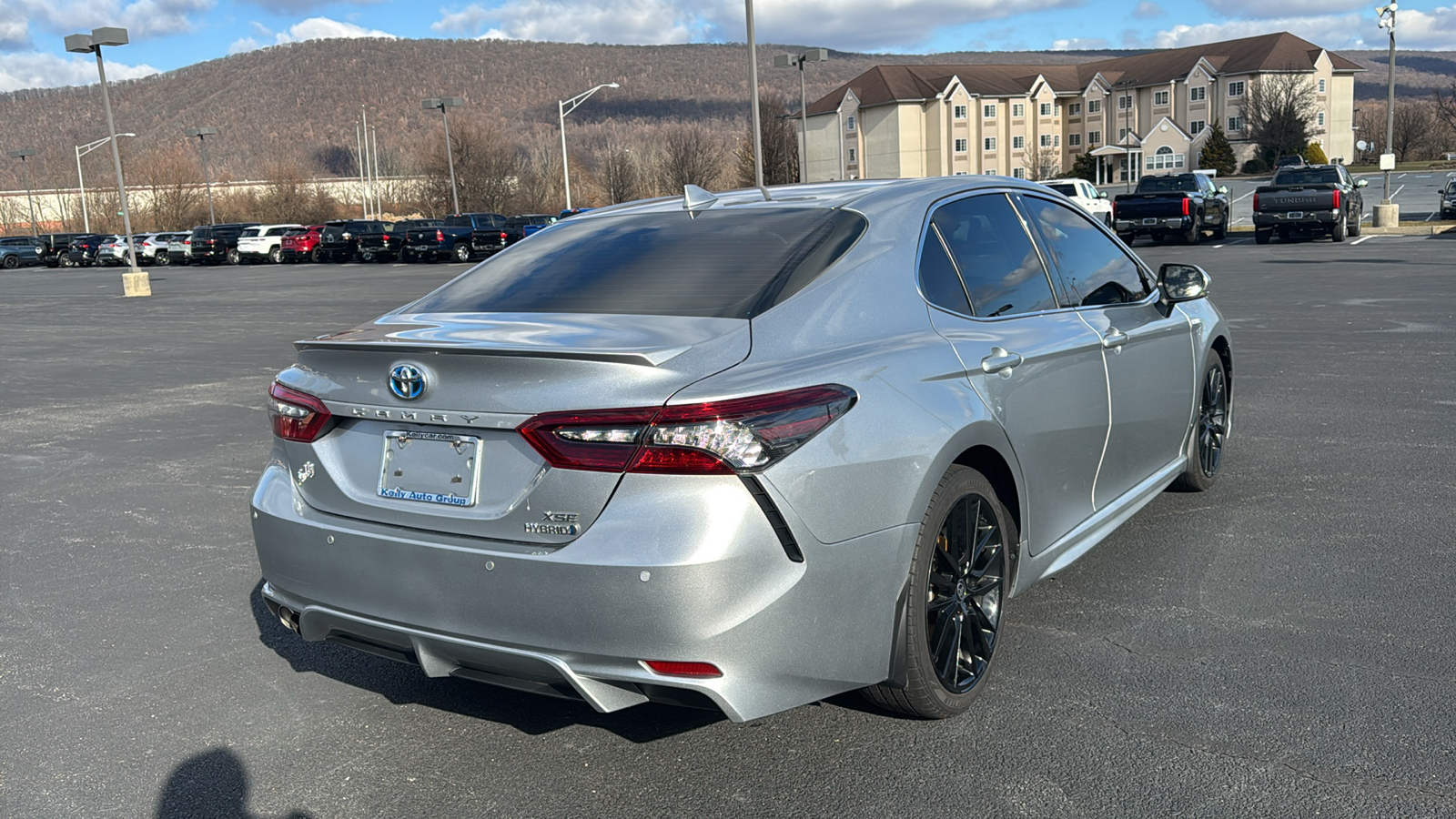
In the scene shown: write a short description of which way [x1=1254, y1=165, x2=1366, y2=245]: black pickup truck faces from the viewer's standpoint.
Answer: facing away from the viewer

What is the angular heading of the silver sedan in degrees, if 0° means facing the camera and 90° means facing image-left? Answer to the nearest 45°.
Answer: approximately 225°

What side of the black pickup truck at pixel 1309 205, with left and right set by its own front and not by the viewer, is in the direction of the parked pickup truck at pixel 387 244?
left

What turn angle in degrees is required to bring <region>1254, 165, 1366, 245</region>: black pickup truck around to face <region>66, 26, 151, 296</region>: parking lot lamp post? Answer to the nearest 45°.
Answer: approximately 90° to its left

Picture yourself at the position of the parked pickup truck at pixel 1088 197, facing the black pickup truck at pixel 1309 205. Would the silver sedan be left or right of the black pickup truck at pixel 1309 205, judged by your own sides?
right

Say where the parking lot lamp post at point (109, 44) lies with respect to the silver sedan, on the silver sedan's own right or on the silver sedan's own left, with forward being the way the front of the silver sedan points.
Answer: on the silver sedan's own left
